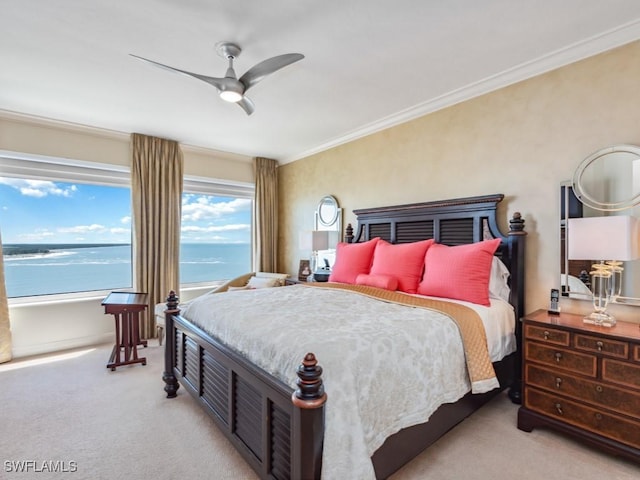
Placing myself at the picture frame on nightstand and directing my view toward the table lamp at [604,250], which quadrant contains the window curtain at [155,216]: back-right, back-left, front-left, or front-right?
back-right

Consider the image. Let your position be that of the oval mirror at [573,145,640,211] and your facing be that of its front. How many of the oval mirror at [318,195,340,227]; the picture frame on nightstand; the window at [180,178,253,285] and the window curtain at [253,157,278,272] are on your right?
4

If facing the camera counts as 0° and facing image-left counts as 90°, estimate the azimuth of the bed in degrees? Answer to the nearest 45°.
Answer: approximately 45°

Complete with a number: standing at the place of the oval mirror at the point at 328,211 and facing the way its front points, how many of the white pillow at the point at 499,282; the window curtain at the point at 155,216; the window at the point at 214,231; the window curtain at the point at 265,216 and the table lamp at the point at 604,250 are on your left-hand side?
2

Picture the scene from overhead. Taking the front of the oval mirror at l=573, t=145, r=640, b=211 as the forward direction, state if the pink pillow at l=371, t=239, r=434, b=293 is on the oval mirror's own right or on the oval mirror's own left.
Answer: on the oval mirror's own right

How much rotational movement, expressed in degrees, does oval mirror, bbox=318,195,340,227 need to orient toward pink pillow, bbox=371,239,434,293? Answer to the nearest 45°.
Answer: approximately 90° to its left

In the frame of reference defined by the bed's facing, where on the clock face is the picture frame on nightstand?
The picture frame on nightstand is roughly at 4 o'clock from the bed.

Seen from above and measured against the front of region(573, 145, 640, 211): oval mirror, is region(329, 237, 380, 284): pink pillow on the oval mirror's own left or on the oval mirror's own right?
on the oval mirror's own right

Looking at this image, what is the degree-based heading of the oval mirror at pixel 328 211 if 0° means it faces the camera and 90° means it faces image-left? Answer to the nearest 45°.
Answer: approximately 45°
